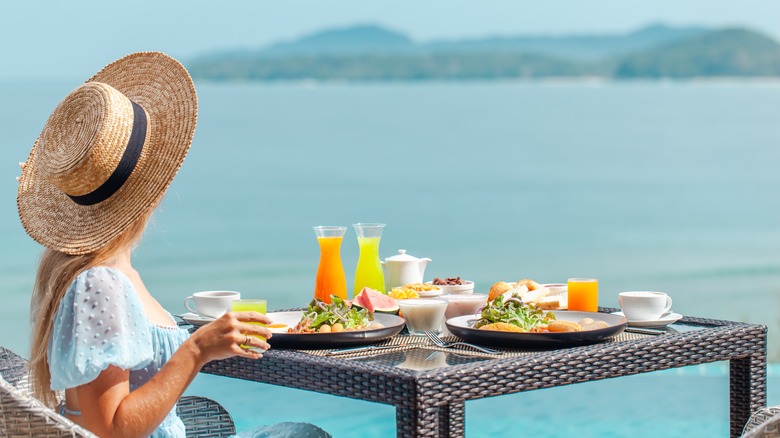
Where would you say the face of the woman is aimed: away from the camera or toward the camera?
away from the camera

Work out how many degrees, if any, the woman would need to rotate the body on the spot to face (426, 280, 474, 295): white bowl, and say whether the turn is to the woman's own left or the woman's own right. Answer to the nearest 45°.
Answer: approximately 45° to the woman's own left

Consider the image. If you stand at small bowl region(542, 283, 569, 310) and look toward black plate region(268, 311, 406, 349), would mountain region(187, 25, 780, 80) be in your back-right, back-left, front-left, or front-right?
back-right

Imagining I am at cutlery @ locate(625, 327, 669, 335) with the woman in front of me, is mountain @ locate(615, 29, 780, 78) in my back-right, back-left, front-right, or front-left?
back-right

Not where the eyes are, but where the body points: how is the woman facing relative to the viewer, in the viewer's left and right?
facing to the right of the viewer

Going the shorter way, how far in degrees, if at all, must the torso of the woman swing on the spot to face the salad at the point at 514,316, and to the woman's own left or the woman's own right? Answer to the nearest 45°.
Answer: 0° — they already face it
